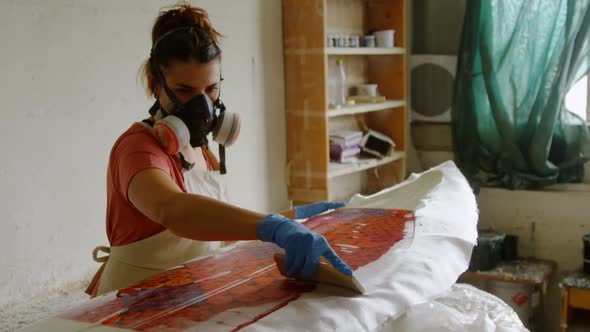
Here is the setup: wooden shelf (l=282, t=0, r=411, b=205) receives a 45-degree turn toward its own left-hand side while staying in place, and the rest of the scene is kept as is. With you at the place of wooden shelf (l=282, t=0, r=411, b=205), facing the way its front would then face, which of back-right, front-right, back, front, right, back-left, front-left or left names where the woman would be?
right

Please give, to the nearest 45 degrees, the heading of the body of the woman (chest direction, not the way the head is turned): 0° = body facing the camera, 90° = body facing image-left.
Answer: approximately 315°

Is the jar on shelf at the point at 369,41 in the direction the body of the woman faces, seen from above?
no

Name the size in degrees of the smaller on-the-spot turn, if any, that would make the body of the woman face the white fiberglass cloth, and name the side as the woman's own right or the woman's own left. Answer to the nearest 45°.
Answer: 0° — they already face it

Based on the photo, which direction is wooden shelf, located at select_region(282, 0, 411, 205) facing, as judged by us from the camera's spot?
facing the viewer and to the right of the viewer

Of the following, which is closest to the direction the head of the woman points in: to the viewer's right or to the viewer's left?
to the viewer's right

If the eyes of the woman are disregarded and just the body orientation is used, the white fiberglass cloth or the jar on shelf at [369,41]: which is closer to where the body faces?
the white fiberglass cloth
